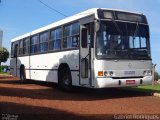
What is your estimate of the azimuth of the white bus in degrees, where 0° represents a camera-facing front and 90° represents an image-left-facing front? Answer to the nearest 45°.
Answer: approximately 315°
